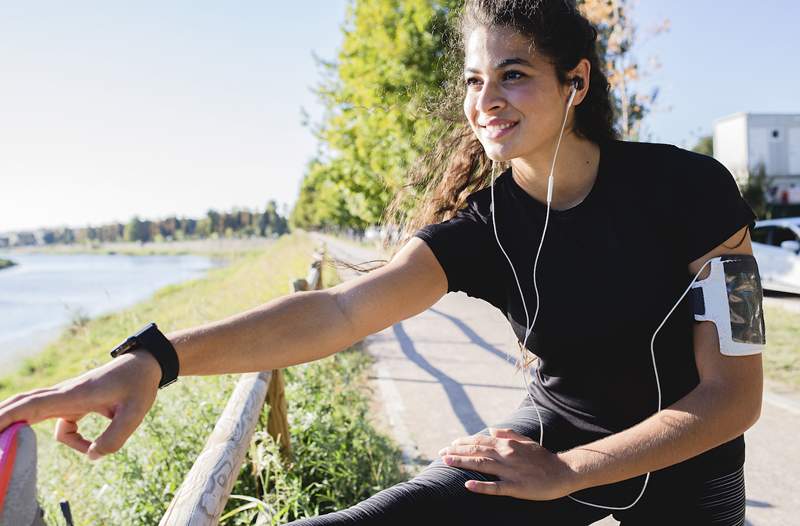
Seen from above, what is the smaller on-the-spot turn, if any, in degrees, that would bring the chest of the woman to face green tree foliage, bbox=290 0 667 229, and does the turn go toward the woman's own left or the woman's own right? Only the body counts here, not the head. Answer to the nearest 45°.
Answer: approximately 135° to the woman's own right

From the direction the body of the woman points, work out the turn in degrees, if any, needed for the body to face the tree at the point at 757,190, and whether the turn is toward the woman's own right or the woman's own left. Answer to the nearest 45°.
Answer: approximately 180°

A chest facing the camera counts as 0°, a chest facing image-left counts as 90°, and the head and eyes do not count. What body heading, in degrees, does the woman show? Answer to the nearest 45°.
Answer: approximately 45°

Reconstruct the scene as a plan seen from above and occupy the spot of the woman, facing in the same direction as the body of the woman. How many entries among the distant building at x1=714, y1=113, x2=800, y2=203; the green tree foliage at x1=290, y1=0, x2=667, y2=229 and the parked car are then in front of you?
0

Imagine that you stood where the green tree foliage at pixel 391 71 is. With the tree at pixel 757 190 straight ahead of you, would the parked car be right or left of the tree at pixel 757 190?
right

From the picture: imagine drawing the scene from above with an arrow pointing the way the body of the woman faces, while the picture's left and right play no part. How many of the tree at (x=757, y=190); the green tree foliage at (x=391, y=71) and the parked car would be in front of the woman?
0

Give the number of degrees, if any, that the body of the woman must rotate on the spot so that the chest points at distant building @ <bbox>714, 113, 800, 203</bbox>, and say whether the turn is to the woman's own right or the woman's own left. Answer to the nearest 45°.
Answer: approximately 180°

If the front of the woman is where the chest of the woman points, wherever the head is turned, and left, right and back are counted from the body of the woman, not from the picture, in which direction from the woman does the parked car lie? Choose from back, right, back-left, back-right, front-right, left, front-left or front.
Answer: back
